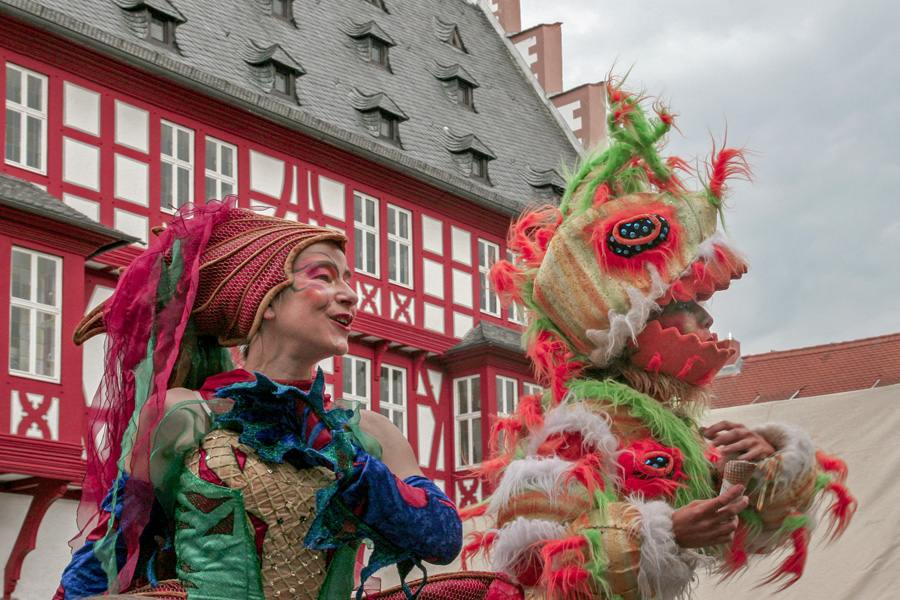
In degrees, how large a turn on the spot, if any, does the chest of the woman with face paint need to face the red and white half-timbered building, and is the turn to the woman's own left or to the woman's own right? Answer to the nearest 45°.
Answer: approximately 135° to the woman's own left
